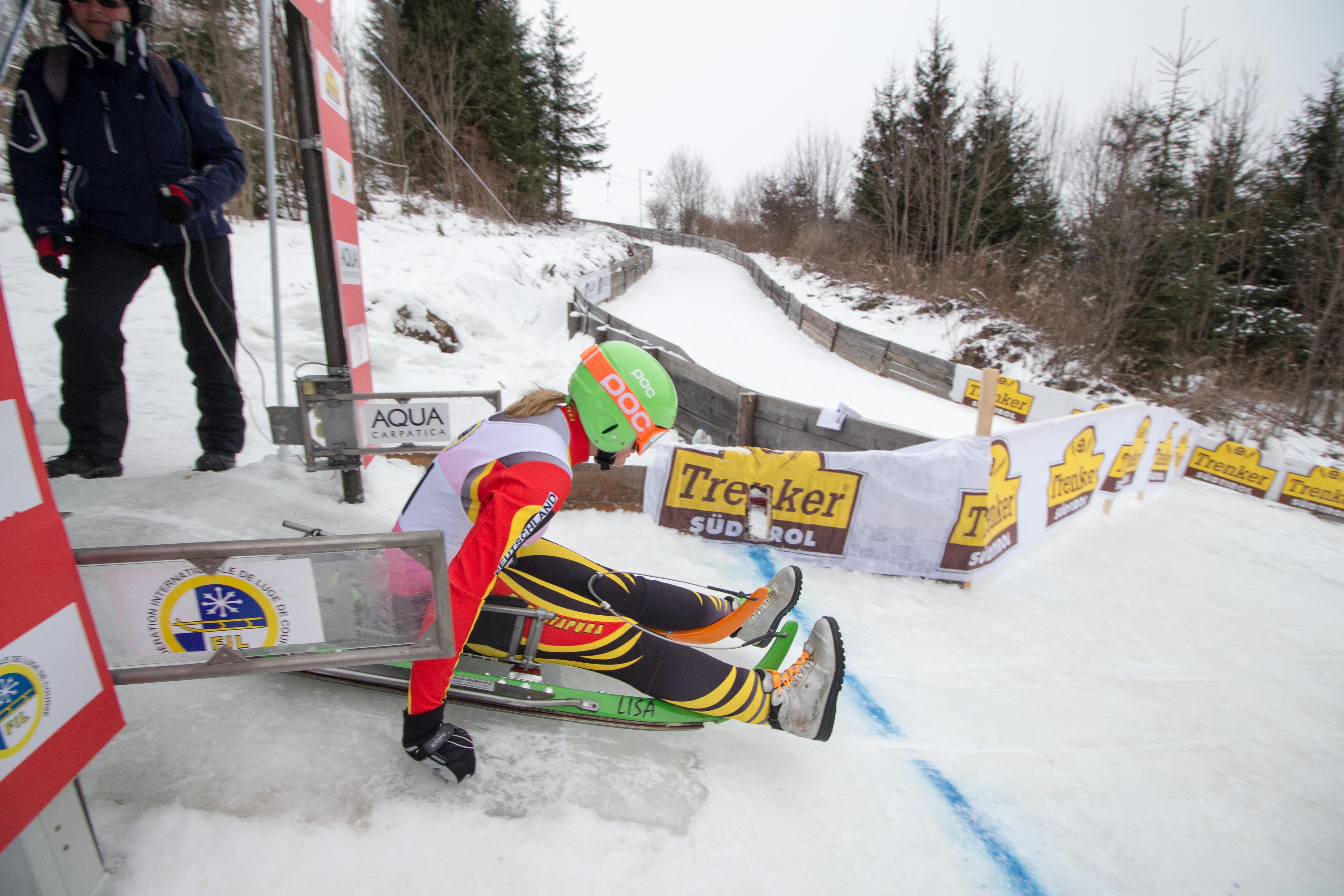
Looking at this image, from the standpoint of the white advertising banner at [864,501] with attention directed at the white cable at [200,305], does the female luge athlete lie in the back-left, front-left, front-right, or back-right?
front-left

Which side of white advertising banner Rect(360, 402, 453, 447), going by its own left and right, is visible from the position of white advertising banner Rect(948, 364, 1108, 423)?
left

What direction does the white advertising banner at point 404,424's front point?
toward the camera

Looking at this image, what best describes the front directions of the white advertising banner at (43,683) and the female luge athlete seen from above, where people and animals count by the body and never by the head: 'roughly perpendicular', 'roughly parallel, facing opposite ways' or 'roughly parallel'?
roughly parallel

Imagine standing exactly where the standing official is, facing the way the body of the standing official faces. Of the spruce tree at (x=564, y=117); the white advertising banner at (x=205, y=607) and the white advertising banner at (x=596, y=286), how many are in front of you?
1

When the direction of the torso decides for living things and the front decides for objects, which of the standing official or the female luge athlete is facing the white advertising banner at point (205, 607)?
the standing official

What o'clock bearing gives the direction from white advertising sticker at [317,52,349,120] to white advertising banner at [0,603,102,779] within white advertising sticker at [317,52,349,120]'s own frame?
white advertising banner at [0,603,102,779] is roughly at 2 o'clock from white advertising sticker at [317,52,349,120].

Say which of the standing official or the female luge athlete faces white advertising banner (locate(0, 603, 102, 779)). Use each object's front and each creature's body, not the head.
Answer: the standing official

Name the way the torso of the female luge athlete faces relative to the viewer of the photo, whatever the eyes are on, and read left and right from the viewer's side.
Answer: facing to the right of the viewer

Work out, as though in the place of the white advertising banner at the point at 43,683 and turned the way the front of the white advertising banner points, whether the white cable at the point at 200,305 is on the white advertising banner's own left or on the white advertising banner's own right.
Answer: on the white advertising banner's own left

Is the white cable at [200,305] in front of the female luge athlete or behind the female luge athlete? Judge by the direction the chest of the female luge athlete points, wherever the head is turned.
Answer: behind

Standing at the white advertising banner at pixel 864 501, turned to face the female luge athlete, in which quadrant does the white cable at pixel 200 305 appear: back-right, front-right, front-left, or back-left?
front-right

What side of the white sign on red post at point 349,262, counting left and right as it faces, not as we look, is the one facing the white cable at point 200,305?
right

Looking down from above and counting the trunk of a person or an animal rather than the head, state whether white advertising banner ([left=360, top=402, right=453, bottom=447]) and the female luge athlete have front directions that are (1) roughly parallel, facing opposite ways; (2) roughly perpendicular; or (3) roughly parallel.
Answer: roughly perpendicular

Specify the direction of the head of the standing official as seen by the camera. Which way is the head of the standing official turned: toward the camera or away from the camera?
toward the camera

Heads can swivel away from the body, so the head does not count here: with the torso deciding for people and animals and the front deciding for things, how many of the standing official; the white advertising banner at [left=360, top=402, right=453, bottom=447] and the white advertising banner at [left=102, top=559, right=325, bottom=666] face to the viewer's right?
0

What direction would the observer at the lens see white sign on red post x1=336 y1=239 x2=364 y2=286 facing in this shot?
facing the viewer and to the right of the viewer

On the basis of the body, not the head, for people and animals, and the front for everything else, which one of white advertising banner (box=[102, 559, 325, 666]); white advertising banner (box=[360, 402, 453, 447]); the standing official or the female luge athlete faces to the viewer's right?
the female luge athlete

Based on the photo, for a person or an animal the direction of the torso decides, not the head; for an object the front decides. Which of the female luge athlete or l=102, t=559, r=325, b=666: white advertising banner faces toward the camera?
the white advertising banner

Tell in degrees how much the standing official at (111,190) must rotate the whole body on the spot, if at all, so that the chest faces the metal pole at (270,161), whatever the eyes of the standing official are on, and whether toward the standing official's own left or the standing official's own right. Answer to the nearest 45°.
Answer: approximately 90° to the standing official's own left

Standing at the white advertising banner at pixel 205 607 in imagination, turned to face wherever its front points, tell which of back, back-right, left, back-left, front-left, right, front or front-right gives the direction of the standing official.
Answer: back

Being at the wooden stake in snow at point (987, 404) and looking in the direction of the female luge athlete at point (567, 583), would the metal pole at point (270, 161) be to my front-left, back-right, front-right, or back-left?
front-right
